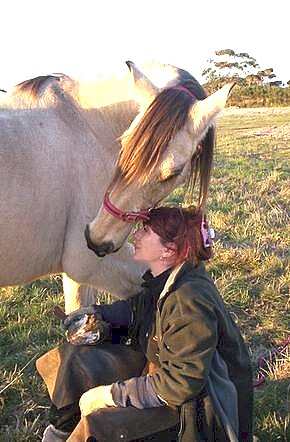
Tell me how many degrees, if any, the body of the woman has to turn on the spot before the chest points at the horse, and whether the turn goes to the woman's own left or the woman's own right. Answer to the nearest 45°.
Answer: approximately 45° to the woman's own right

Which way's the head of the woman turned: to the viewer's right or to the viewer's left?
to the viewer's left

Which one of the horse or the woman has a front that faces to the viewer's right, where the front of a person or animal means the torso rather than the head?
the horse

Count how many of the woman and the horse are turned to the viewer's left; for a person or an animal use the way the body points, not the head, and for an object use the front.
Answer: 1

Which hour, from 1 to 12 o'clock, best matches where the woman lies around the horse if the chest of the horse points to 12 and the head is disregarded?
The woman is roughly at 2 o'clock from the horse.

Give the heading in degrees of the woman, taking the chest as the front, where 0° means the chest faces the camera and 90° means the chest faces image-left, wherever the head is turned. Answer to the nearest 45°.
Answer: approximately 90°

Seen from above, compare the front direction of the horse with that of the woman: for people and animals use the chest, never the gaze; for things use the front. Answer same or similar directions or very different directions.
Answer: very different directions

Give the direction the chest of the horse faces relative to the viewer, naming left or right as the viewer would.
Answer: facing to the right of the viewer
